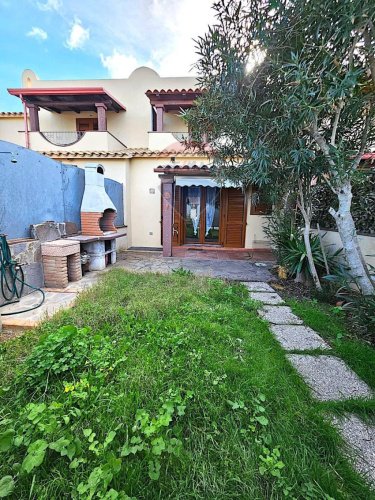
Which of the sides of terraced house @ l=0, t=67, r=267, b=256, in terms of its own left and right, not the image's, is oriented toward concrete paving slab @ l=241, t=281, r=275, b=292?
front

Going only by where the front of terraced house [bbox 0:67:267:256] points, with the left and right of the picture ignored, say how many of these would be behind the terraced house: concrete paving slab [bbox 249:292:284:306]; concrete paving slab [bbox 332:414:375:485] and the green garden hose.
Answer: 0

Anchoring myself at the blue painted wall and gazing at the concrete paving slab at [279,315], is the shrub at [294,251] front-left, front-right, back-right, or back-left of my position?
front-left

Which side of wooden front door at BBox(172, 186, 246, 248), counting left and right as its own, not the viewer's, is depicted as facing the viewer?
front

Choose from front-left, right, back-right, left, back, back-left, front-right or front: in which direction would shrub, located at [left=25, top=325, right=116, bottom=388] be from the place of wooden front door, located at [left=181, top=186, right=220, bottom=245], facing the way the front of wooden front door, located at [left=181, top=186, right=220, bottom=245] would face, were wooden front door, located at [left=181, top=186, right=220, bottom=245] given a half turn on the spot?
back

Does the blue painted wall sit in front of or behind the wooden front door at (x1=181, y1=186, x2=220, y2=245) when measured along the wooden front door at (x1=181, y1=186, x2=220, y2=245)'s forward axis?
in front

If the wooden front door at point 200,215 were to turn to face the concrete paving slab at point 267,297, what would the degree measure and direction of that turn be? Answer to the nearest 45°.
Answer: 0° — it already faces it

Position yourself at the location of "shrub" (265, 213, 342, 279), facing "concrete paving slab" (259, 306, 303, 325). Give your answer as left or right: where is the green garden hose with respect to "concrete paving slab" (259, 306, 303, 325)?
right

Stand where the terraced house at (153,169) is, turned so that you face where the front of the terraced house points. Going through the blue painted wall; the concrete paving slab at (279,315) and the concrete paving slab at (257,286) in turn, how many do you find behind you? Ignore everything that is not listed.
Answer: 0

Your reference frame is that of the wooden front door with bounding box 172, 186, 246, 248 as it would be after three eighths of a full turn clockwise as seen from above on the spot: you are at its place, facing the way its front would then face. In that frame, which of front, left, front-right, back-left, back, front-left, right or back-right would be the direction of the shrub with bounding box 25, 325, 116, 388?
back-left

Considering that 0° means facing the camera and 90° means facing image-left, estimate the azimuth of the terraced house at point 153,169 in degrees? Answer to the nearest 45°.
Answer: approximately 0°

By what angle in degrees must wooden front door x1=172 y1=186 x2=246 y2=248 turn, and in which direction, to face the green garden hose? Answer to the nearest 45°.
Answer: approximately 45° to its right

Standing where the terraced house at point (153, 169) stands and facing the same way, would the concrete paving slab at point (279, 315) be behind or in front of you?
in front

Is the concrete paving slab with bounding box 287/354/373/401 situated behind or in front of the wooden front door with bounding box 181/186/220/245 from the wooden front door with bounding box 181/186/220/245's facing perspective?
in front

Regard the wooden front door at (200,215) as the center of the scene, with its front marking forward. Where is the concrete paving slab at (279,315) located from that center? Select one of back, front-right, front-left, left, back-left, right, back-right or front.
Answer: front

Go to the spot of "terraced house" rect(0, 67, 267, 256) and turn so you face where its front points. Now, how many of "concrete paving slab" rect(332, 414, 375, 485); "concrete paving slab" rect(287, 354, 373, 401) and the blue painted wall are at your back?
0
